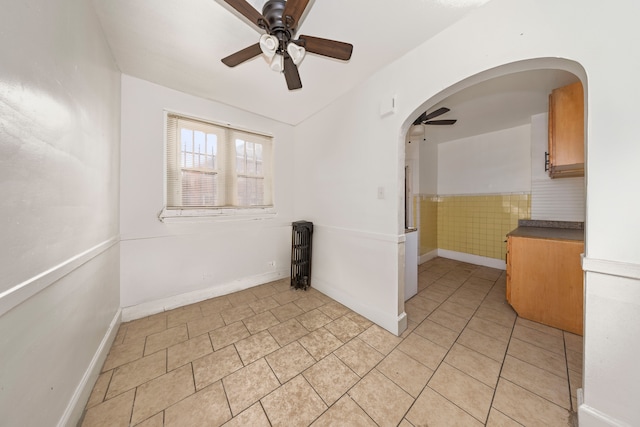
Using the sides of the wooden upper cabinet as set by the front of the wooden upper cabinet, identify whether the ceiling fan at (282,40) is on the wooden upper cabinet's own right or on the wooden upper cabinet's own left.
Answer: on the wooden upper cabinet's own left

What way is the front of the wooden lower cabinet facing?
to the viewer's left

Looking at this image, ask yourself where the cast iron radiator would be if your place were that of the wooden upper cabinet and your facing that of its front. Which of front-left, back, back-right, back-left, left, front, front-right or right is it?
front-left

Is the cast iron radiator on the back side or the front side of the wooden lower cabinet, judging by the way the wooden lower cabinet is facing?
on the front side

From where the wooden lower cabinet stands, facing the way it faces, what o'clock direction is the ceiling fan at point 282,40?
The ceiling fan is roughly at 10 o'clock from the wooden lower cabinet.

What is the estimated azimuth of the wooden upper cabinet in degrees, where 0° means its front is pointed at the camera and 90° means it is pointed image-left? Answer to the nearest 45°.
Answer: approximately 90°

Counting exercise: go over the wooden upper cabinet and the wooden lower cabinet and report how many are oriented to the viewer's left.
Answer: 2

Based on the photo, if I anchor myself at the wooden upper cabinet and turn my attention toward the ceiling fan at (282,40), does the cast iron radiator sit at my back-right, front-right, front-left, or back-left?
front-right
